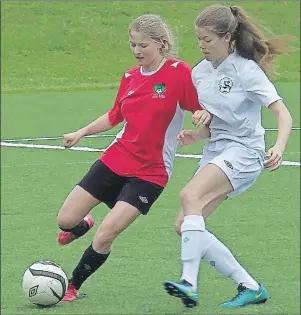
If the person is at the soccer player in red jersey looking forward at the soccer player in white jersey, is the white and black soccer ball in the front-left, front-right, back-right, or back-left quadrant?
back-right

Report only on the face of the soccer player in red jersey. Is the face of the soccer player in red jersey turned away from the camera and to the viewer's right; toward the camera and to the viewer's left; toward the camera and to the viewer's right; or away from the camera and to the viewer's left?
toward the camera and to the viewer's left

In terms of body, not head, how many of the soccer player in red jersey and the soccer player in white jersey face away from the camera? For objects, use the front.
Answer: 0

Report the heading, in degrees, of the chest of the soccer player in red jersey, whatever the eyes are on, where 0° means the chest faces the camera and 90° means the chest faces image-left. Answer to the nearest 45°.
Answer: approximately 45°

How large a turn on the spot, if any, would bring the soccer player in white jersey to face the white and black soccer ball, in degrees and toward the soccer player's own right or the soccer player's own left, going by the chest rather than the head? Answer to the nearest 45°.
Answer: approximately 45° to the soccer player's own right
